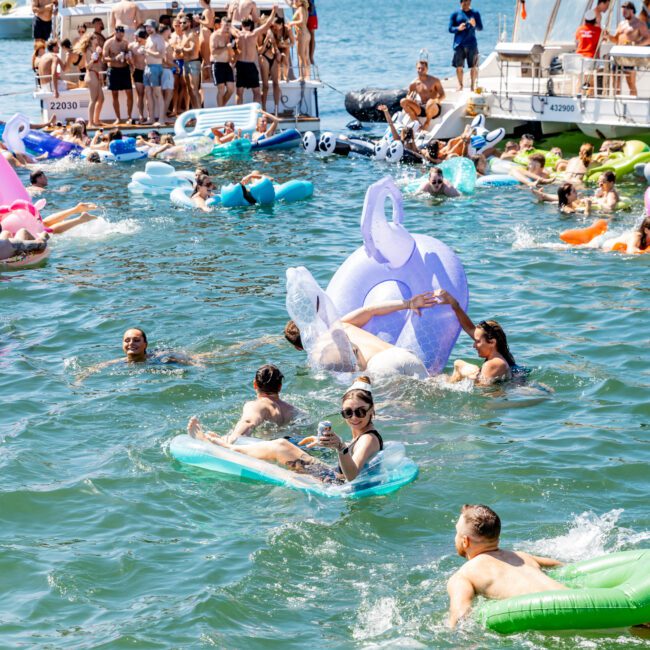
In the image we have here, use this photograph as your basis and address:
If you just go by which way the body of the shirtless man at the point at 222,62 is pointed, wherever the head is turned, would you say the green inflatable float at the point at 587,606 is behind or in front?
in front

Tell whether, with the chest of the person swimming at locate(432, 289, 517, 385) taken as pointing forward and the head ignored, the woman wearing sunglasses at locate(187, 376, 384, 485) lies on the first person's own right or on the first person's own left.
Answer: on the first person's own left

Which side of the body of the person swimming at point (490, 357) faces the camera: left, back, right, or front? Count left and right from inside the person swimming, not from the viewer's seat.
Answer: left

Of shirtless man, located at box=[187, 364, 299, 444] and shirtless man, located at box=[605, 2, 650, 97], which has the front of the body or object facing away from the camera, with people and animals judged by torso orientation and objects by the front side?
shirtless man, located at box=[187, 364, 299, 444]

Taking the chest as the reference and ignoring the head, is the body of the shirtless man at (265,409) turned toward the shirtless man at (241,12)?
yes

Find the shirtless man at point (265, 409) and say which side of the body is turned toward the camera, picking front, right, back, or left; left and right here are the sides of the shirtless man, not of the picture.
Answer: back

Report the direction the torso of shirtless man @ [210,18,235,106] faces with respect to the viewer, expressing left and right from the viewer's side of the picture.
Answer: facing the viewer and to the right of the viewer

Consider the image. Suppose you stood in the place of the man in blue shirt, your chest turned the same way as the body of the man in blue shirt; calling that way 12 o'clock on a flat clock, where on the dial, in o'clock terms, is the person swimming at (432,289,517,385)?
The person swimming is roughly at 12 o'clock from the man in blue shirt.

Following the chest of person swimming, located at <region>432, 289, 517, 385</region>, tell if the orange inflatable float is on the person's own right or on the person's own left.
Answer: on the person's own right

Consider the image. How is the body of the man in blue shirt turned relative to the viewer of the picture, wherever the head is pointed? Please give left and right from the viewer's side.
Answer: facing the viewer
